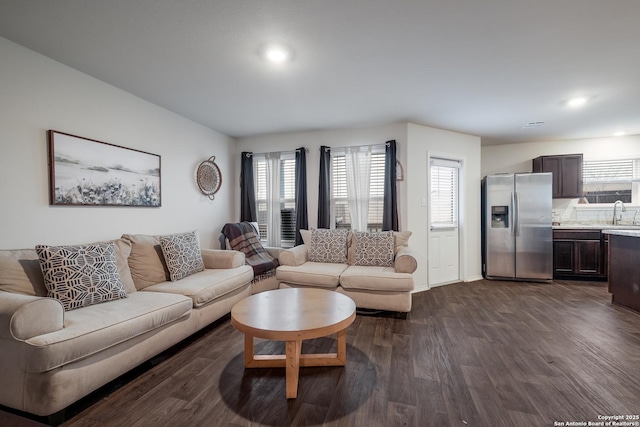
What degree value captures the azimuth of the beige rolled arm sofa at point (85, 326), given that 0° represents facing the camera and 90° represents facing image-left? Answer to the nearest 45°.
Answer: approximately 315°

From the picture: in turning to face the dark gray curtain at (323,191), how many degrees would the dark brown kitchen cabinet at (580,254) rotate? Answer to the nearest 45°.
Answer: approximately 45° to its right

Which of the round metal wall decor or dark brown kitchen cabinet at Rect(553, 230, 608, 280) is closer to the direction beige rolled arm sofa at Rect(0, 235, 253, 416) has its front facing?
the dark brown kitchen cabinet

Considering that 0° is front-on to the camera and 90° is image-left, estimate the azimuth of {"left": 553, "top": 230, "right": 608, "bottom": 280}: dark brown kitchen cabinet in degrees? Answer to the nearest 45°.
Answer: approximately 0°

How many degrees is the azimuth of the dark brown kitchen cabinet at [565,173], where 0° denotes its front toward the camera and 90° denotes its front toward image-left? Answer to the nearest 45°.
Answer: approximately 0°

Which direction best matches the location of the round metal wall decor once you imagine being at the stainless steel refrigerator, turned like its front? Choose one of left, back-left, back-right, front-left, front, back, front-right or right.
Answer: front-right

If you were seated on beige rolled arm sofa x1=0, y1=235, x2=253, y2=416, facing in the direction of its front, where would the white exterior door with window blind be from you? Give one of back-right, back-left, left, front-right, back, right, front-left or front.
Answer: front-left

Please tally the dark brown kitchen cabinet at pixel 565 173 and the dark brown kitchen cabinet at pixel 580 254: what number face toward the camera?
2

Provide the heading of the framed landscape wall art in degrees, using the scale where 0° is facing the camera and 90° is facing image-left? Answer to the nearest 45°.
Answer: approximately 315°

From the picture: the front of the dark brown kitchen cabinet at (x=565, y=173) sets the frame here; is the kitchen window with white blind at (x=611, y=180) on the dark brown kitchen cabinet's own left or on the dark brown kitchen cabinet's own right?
on the dark brown kitchen cabinet's own left

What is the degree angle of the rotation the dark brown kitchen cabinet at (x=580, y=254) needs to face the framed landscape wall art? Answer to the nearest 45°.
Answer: approximately 45° to its right

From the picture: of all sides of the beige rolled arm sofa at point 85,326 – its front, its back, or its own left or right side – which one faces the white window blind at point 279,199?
left
